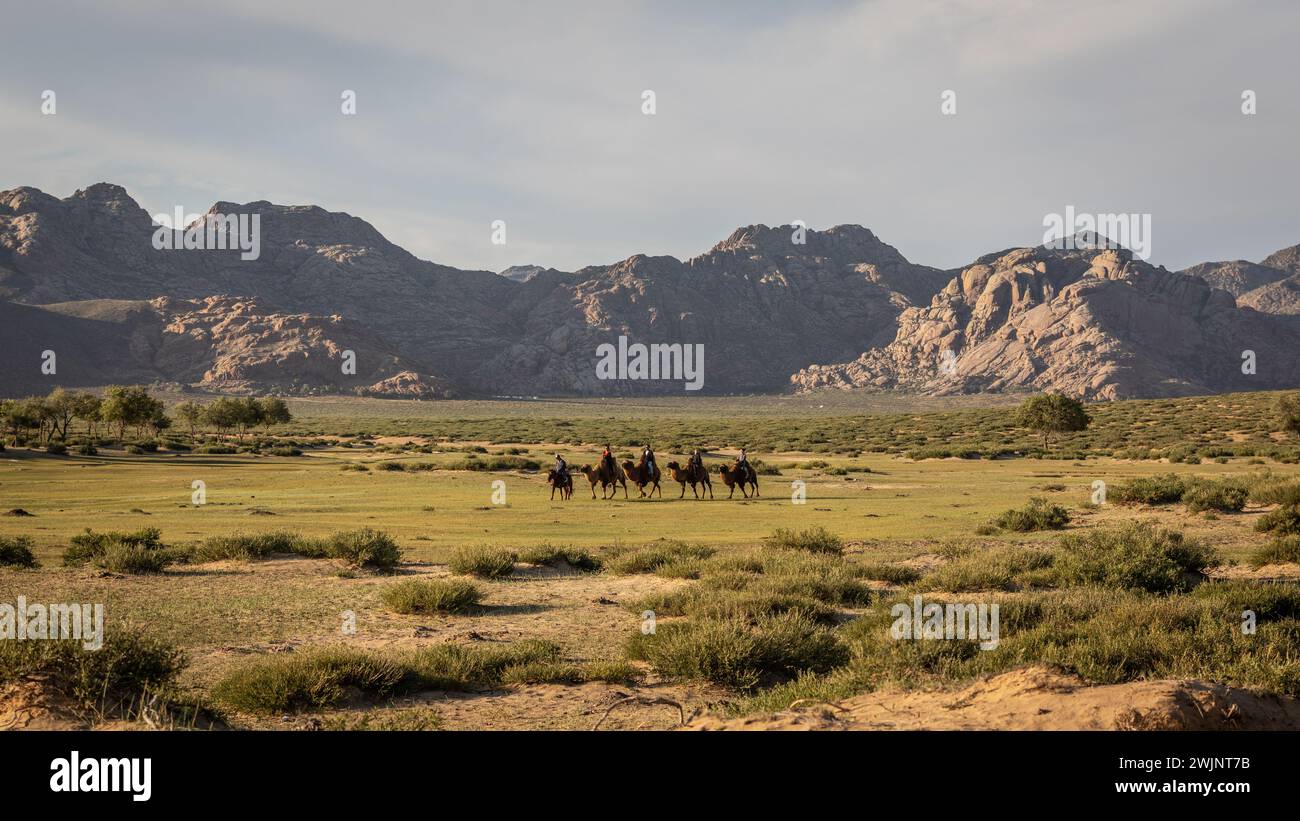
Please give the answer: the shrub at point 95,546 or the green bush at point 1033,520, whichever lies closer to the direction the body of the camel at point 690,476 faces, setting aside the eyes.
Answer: the shrub

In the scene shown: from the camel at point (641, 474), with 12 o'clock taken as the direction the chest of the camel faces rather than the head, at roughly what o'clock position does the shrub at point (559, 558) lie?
The shrub is roughly at 9 o'clock from the camel.

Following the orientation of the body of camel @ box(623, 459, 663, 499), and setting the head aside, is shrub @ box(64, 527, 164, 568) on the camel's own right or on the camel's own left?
on the camel's own left

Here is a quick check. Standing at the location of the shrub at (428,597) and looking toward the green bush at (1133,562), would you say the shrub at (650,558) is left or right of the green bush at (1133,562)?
left

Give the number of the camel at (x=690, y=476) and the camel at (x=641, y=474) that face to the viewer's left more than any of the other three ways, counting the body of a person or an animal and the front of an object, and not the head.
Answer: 2

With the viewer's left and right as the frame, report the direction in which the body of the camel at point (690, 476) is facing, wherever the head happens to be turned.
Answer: facing to the left of the viewer

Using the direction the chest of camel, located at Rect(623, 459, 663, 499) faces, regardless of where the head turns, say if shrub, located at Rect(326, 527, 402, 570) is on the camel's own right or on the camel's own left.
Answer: on the camel's own left

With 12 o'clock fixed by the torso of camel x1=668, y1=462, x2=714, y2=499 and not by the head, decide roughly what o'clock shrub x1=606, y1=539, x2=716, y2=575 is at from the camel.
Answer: The shrub is roughly at 9 o'clock from the camel.

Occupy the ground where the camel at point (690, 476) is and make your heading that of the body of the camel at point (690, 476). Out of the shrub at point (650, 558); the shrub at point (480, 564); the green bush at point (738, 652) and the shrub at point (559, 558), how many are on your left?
4

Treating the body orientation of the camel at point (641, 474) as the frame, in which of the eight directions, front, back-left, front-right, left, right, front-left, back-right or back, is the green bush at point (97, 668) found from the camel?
left

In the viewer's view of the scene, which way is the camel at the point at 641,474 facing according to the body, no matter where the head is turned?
to the viewer's left

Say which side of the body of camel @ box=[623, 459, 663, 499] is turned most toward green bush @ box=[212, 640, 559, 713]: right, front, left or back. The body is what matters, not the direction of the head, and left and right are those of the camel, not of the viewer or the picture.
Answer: left

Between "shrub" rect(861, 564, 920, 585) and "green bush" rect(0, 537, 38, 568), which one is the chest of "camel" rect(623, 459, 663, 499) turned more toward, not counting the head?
the green bush
